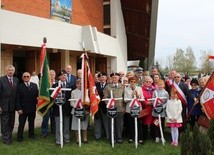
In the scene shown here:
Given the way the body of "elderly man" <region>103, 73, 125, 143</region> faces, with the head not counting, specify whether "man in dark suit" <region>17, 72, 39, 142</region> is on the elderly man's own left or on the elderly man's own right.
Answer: on the elderly man's own right

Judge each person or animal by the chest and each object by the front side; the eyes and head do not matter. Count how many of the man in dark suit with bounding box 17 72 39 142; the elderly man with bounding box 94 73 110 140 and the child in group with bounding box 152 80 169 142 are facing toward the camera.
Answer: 3

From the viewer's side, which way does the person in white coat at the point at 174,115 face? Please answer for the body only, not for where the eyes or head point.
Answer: toward the camera

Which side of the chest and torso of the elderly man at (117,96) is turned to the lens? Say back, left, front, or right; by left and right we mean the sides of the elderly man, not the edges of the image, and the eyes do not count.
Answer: front

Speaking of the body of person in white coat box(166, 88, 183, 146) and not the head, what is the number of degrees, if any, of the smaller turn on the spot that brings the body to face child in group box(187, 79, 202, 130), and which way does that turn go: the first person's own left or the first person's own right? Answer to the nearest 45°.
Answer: approximately 135° to the first person's own left

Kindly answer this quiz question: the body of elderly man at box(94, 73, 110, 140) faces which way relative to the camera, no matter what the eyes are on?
toward the camera

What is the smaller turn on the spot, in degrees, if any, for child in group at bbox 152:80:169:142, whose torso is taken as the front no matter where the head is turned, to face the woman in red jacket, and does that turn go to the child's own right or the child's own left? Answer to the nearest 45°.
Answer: approximately 90° to the child's own right

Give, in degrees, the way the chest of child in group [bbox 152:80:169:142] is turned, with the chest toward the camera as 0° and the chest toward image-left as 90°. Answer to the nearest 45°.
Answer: approximately 0°
